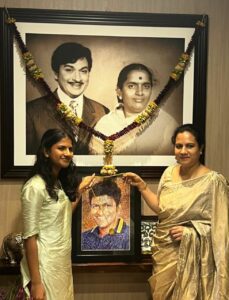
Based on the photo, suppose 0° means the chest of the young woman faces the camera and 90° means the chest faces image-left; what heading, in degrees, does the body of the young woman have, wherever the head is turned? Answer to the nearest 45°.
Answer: approximately 315°

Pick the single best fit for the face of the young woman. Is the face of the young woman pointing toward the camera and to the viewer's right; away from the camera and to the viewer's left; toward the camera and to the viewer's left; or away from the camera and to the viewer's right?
toward the camera and to the viewer's right

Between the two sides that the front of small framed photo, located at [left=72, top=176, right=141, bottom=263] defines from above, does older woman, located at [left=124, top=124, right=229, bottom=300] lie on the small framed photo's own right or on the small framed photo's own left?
on the small framed photo's own left
